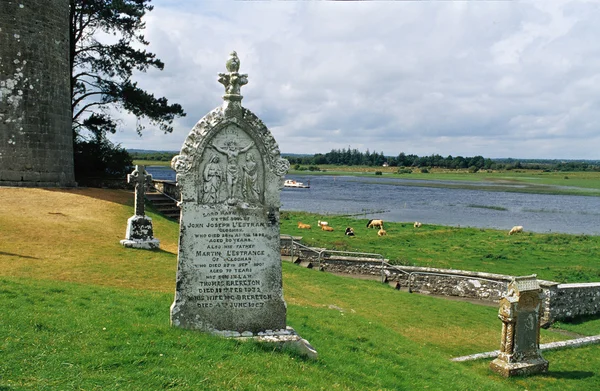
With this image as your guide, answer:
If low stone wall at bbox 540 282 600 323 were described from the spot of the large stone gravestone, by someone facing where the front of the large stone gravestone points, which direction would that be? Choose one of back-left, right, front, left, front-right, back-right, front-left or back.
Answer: back-left

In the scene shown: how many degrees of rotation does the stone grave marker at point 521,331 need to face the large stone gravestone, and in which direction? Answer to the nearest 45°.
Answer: approximately 90° to its right

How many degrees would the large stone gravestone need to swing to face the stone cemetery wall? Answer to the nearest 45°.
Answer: approximately 135° to its left

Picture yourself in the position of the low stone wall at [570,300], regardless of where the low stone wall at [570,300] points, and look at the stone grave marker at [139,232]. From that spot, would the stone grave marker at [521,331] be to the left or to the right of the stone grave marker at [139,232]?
left

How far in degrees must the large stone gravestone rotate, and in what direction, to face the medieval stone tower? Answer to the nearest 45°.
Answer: approximately 135° to its right

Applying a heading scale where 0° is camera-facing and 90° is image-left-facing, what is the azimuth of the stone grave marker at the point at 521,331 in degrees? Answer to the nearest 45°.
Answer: approximately 315°

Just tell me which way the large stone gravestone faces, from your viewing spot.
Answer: facing the viewer

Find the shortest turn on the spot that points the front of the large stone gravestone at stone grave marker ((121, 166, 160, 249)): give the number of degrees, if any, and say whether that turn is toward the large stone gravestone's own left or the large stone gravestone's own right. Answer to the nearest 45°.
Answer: approximately 180°

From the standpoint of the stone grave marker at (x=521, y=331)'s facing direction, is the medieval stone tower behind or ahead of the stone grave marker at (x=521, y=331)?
behind

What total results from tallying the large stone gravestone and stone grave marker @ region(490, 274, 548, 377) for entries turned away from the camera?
0
